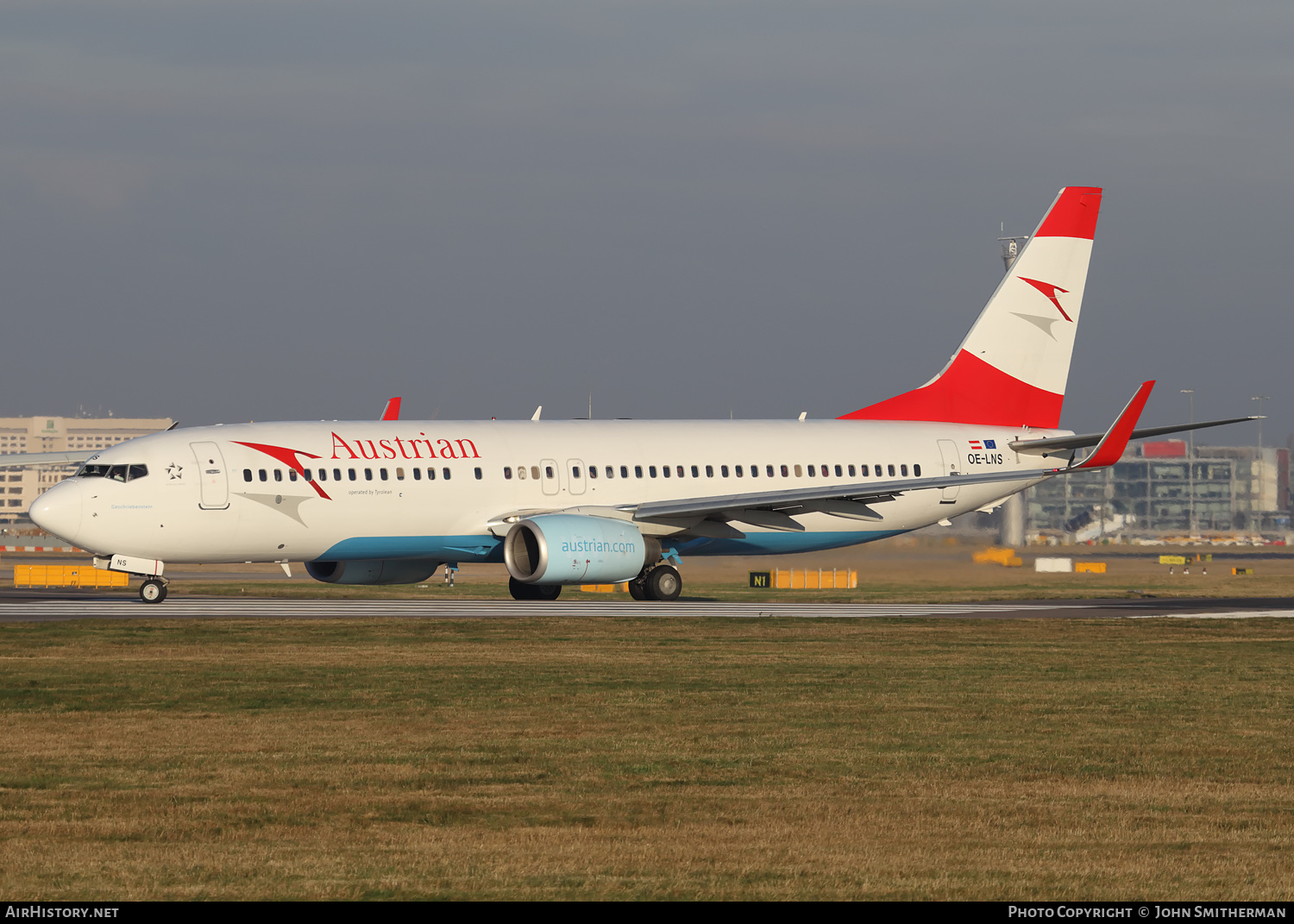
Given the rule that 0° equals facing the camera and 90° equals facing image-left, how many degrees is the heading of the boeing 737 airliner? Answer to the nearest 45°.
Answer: approximately 45°
